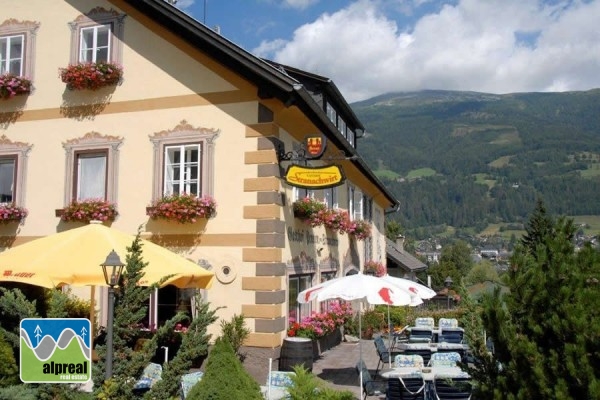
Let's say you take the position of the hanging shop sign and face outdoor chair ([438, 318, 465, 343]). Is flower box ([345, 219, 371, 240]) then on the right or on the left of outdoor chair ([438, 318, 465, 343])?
left

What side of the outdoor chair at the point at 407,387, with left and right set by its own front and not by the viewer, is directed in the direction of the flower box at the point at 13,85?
left

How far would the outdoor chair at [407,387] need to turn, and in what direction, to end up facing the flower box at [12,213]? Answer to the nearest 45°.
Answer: approximately 90° to its left

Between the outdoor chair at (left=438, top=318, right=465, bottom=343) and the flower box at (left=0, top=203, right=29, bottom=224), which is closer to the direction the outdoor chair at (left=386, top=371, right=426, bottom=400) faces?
the outdoor chair

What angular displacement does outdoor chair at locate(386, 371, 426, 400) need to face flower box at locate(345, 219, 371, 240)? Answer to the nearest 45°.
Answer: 0° — it already faces it

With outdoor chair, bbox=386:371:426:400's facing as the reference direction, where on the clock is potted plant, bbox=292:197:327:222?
The potted plant is roughly at 11 o'clock from the outdoor chair.

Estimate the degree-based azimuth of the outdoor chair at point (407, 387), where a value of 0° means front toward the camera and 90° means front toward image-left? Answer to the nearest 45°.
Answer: approximately 180°

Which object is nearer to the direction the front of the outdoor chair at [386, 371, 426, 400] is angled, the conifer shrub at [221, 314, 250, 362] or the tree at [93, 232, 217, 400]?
the conifer shrub

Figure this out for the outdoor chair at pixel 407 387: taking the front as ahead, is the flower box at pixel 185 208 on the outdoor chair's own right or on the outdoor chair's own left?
on the outdoor chair's own left

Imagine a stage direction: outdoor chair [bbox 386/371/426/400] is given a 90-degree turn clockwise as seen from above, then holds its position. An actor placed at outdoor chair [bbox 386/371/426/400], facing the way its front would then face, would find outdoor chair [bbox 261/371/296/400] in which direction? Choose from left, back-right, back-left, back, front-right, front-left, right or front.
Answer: back-right
